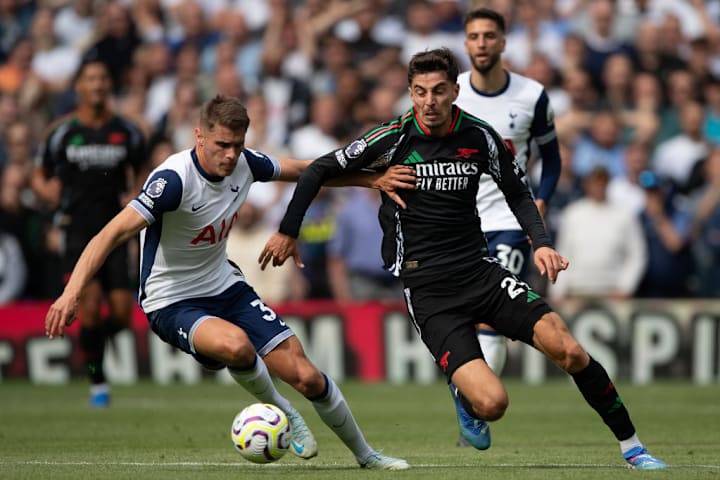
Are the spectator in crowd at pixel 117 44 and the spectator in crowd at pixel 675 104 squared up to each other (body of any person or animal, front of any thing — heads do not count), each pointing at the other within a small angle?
no

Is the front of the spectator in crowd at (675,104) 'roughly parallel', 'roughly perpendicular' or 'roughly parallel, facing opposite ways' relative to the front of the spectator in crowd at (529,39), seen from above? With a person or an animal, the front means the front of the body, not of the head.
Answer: roughly parallel

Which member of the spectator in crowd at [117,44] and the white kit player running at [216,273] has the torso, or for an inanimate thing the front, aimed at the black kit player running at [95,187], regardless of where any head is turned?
the spectator in crowd

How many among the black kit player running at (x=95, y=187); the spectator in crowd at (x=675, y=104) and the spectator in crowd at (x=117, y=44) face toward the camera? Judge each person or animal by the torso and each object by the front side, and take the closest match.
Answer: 3

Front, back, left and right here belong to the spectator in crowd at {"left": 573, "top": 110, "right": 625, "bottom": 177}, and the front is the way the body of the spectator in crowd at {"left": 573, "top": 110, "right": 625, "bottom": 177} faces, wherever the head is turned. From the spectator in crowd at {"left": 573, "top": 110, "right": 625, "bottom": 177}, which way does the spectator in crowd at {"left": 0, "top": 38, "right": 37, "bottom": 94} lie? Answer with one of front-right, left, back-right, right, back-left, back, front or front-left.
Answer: right

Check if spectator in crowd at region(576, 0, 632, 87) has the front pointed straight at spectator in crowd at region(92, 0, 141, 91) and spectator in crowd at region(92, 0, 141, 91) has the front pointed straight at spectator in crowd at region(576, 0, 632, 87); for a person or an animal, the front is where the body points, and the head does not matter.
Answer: no

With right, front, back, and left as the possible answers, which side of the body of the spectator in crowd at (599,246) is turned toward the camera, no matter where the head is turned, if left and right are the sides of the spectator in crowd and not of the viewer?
front

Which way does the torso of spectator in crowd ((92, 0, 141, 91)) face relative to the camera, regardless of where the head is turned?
toward the camera

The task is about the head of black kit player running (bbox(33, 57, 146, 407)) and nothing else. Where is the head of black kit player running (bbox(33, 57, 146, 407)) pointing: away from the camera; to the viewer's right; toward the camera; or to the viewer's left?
toward the camera

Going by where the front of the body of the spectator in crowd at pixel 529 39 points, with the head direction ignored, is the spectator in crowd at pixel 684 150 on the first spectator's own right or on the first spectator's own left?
on the first spectator's own left

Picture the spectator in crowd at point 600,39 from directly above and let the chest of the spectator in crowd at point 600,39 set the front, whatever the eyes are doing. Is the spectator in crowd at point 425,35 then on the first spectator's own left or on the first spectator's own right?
on the first spectator's own right

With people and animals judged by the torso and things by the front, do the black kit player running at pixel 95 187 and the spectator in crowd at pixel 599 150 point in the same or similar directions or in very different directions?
same or similar directions

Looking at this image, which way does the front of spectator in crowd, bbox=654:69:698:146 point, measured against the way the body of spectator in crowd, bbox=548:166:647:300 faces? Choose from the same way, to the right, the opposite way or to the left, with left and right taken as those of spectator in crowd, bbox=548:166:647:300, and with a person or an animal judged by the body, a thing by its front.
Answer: the same way

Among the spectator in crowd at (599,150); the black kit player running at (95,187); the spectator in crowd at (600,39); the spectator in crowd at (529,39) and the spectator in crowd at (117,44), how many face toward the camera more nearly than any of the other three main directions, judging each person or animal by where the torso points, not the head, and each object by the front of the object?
5

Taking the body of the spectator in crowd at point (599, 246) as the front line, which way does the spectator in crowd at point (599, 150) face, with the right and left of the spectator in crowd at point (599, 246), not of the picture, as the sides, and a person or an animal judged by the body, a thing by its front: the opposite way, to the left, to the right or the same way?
the same way

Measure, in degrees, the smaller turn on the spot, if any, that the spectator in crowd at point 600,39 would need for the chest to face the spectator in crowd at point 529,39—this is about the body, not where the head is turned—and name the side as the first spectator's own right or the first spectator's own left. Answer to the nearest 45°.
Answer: approximately 90° to the first spectator's own right

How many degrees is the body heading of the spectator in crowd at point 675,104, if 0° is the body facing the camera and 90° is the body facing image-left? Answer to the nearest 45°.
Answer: approximately 0°

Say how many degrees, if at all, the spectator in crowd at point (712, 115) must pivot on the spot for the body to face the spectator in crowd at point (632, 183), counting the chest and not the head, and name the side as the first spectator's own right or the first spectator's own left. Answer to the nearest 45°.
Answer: approximately 45° to the first spectator's own right

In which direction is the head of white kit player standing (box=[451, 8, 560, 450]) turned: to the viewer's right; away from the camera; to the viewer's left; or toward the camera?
toward the camera

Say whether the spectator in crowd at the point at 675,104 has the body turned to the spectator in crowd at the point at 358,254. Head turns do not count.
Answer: no

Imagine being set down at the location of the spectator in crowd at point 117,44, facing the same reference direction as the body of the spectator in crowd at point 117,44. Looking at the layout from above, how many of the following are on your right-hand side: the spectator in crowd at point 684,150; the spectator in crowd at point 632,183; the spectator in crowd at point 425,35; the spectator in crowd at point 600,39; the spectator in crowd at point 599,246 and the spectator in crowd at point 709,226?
0
